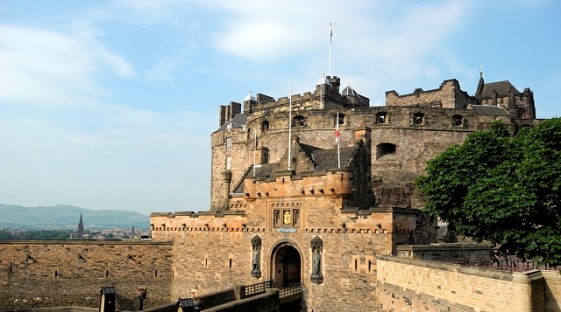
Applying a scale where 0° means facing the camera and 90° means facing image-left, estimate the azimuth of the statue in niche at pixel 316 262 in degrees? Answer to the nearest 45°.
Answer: approximately 45°

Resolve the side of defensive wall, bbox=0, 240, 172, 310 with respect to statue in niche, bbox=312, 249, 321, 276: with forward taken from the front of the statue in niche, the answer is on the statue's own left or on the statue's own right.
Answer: on the statue's own right

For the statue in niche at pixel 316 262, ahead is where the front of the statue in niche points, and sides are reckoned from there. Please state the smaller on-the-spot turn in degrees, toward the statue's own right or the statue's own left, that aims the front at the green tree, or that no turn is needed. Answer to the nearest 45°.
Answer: approximately 90° to the statue's own left

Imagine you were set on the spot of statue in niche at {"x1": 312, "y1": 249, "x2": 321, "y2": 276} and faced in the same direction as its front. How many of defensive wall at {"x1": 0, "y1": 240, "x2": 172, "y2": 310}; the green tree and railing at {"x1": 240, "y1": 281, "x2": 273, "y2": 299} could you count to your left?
1
